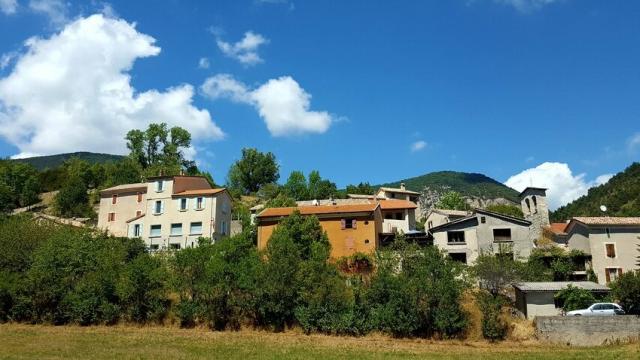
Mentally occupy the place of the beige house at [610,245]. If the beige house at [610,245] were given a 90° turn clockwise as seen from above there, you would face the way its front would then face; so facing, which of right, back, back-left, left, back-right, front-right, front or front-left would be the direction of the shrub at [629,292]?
left

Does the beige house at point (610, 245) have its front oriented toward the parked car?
yes

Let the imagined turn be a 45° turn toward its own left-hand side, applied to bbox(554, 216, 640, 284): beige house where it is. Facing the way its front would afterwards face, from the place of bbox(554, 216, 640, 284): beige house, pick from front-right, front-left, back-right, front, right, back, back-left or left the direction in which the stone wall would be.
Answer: front-right

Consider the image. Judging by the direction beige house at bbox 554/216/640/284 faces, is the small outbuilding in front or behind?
in front

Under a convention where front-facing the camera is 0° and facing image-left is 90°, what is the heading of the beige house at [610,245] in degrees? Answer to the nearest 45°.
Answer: approximately 0°
